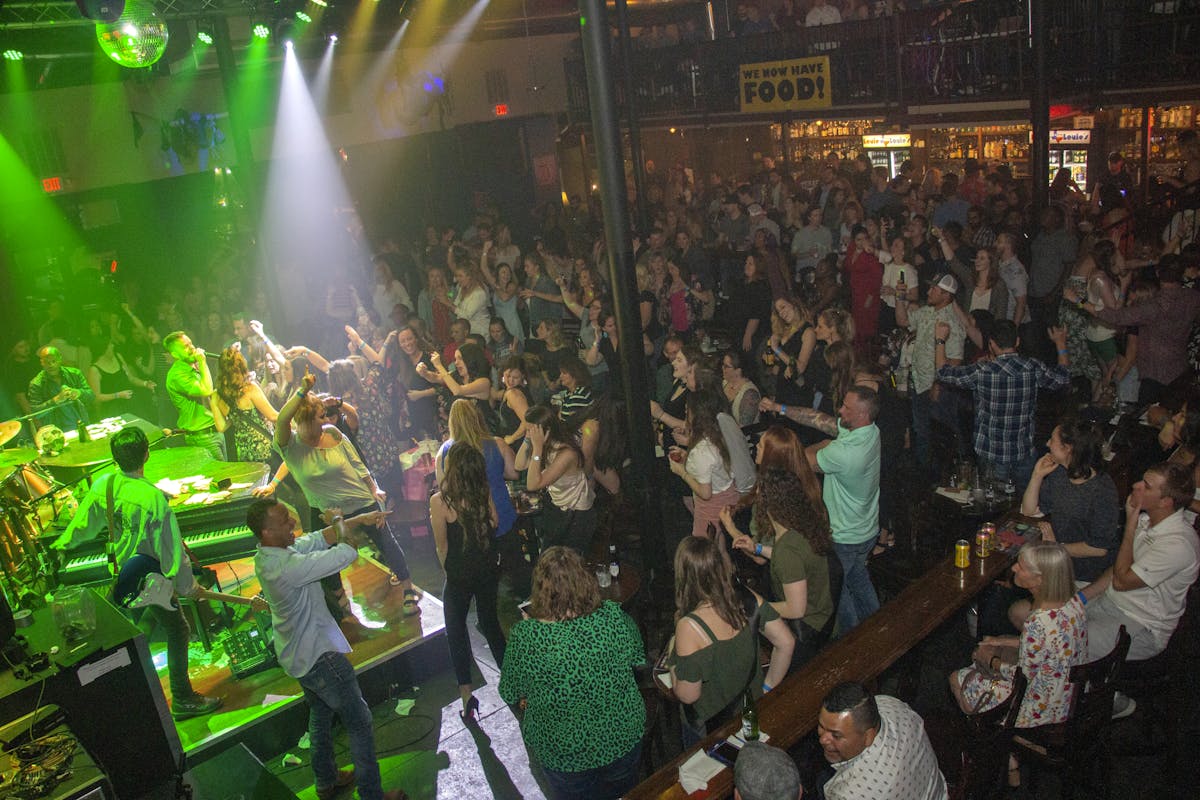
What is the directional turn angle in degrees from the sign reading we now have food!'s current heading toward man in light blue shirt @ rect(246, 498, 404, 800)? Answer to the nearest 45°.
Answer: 0° — it already faces them

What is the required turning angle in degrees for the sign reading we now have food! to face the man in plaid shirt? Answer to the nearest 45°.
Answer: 0° — it already faces them

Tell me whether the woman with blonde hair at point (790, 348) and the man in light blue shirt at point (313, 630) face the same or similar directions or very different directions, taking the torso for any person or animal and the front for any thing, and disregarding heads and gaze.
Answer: very different directions

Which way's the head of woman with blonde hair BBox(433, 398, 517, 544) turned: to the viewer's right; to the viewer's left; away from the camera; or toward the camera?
away from the camera

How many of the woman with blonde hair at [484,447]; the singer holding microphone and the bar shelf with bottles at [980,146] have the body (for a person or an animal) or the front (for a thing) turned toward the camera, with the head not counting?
1

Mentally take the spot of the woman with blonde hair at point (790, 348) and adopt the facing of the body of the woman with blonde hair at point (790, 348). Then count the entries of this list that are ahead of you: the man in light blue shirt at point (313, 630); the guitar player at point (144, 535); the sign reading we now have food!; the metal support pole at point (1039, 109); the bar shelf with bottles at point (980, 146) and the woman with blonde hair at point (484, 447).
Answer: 3

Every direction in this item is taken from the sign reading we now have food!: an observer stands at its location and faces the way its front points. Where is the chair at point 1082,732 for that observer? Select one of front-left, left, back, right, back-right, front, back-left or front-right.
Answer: front

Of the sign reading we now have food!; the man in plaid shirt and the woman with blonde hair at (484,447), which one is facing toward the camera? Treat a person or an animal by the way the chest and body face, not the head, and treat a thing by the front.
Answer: the sign reading we now have food!

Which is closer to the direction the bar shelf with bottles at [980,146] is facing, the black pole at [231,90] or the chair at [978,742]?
the chair

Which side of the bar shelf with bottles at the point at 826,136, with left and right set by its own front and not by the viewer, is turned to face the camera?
front

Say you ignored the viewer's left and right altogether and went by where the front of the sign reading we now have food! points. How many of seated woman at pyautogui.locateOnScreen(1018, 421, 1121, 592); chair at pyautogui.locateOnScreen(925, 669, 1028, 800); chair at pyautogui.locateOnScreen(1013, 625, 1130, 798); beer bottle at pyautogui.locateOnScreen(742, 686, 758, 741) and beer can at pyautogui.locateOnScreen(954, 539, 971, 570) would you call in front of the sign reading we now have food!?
5

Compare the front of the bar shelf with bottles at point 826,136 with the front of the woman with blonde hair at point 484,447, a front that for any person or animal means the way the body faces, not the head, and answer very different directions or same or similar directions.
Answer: very different directions

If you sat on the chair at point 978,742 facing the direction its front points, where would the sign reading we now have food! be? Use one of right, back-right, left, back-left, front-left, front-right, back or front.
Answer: right

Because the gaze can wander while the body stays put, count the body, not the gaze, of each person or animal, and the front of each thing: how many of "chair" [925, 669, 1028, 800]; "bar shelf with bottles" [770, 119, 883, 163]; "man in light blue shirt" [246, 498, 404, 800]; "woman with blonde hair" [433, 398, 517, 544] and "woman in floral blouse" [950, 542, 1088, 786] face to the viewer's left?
2

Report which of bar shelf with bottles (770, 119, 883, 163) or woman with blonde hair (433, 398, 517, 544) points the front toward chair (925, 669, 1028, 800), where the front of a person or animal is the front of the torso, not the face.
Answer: the bar shelf with bottles

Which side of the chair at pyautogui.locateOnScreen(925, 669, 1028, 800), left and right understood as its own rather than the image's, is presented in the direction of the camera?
left

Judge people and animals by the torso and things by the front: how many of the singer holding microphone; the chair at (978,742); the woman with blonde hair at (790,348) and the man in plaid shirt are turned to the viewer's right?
1
